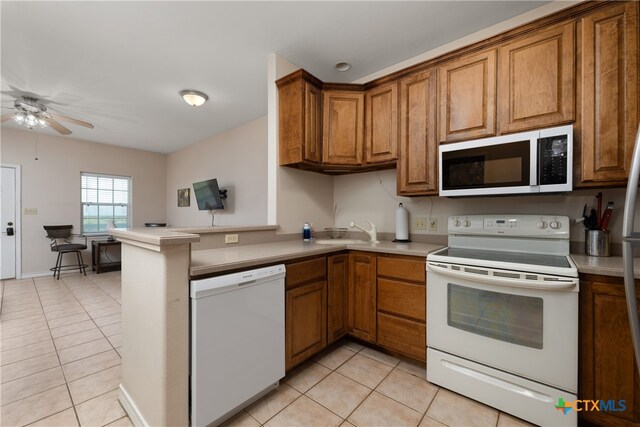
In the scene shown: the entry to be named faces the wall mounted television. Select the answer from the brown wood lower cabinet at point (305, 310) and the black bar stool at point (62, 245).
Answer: the black bar stool

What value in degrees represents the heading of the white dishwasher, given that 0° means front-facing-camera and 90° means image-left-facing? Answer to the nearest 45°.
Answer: approximately 315°

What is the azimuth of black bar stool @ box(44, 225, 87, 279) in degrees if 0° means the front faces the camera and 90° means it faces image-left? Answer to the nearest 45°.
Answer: approximately 315°

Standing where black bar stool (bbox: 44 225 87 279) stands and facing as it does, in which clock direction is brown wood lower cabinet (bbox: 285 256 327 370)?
The brown wood lower cabinet is roughly at 1 o'clock from the black bar stool.
